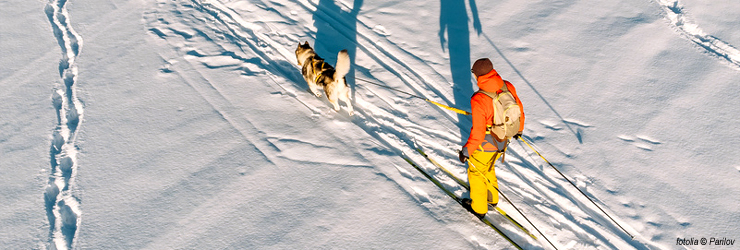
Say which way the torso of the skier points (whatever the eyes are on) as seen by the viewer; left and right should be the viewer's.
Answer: facing away from the viewer and to the left of the viewer

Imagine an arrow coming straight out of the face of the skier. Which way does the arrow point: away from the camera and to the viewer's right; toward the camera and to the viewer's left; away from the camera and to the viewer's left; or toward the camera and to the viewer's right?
away from the camera and to the viewer's left

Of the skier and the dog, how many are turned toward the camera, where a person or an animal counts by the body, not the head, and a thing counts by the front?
0

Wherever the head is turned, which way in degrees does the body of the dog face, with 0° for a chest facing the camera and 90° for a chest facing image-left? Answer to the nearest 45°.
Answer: approximately 135°

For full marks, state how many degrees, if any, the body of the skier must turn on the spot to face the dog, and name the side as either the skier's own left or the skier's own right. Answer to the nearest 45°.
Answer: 0° — they already face it

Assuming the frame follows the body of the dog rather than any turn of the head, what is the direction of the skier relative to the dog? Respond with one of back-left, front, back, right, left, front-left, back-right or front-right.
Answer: back
